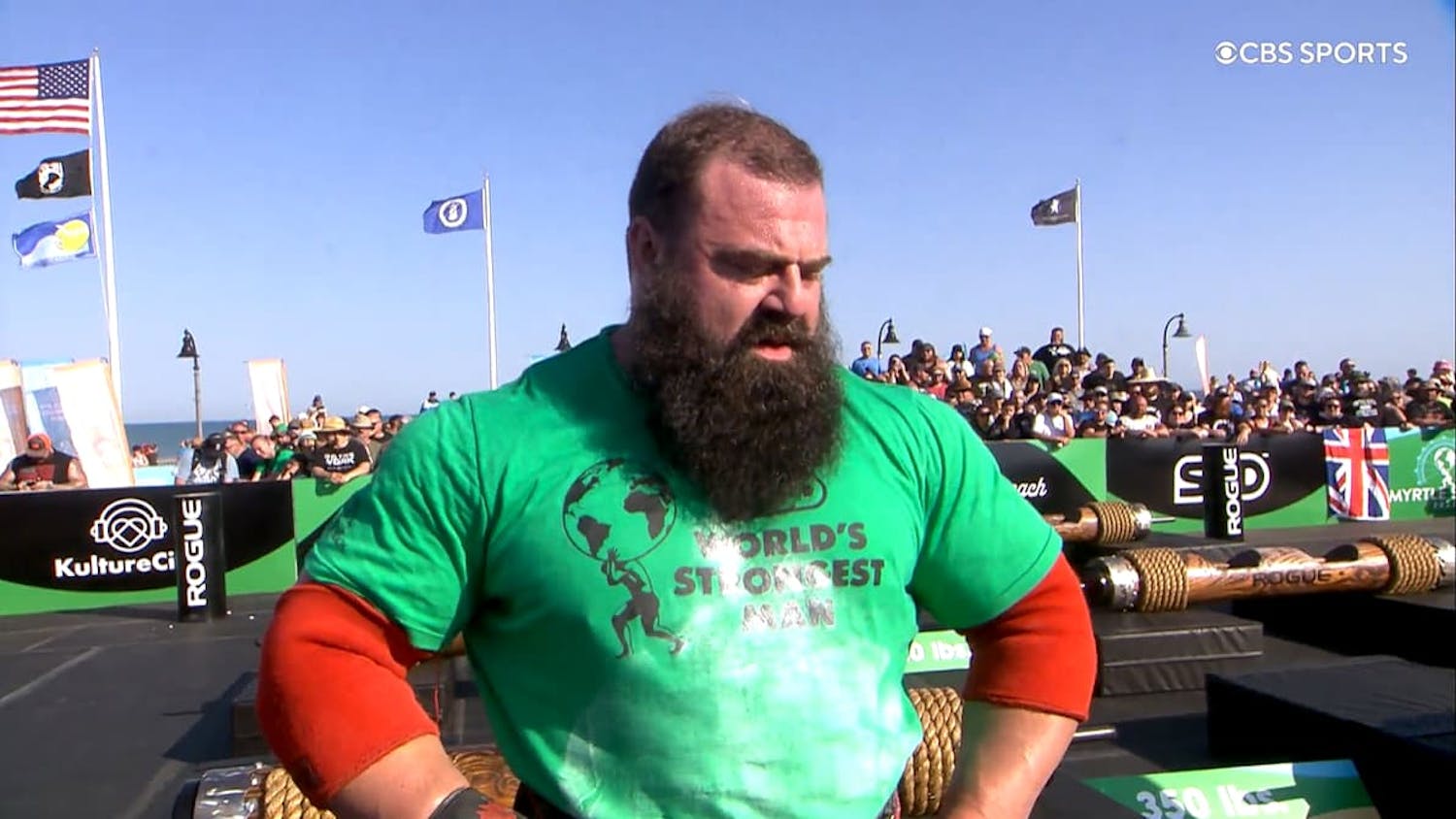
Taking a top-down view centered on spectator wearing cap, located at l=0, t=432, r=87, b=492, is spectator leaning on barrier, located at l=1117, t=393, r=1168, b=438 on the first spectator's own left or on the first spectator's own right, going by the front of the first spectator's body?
on the first spectator's own left

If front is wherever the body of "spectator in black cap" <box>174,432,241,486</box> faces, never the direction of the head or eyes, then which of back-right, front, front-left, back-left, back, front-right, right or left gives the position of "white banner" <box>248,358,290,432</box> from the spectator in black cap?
back-left

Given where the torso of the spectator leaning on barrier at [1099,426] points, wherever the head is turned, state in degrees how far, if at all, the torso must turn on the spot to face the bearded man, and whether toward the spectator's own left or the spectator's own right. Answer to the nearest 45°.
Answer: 0° — they already face them

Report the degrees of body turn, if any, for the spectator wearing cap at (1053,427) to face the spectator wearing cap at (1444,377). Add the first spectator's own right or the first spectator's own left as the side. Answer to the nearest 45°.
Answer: approximately 135° to the first spectator's own left

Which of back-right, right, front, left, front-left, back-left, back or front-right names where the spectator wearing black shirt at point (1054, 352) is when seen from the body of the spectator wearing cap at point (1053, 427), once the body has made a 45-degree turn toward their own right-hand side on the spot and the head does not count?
back-right

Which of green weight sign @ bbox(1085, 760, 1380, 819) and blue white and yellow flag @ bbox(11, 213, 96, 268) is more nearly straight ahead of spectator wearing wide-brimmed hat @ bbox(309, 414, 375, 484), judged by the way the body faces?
the green weight sign

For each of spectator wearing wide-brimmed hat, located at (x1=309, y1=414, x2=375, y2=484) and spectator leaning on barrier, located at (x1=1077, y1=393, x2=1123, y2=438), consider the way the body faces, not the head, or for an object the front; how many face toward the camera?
2
